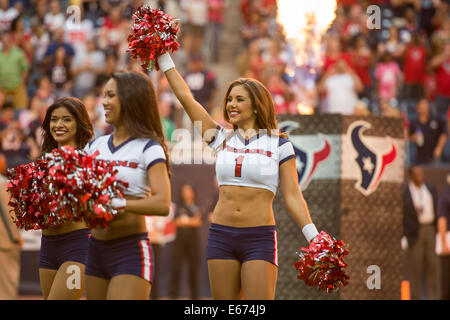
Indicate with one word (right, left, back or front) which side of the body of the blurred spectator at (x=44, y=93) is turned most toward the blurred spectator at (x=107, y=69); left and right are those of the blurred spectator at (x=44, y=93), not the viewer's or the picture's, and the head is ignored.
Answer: left

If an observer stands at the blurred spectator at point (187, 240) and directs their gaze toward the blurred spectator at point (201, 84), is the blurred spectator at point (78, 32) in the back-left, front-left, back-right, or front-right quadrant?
front-left

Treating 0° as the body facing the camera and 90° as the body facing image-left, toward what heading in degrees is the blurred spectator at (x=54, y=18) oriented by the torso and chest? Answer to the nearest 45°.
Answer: approximately 0°

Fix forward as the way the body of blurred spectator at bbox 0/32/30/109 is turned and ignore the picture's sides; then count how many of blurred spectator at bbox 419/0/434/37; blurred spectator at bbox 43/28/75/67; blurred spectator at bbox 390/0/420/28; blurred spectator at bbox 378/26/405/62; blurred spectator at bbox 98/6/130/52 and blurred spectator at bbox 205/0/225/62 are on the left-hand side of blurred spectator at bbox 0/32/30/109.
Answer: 6

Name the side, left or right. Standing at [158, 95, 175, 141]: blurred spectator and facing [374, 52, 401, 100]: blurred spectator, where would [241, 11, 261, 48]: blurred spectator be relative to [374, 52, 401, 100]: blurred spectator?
left

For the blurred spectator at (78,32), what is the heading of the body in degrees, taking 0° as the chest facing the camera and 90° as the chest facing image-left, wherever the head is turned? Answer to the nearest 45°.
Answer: approximately 0°

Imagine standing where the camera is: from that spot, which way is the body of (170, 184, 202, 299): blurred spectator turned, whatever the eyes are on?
toward the camera

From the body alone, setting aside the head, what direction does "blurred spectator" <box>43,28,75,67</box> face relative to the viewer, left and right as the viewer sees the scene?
facing the viewer

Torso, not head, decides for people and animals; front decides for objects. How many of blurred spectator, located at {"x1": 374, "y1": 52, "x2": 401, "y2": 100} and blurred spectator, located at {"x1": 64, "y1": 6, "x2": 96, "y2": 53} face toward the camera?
2

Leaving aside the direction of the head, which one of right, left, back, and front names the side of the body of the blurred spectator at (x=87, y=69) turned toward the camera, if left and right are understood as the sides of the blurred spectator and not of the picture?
front

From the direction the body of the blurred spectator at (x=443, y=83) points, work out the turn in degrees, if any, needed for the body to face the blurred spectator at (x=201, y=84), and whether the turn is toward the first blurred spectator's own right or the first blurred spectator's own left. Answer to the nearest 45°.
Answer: approximately 90° to the first blurred spectator's own right

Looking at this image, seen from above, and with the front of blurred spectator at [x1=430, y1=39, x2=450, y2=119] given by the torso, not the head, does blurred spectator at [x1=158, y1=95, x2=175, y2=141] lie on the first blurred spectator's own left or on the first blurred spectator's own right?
on the first blurred spectator's own right

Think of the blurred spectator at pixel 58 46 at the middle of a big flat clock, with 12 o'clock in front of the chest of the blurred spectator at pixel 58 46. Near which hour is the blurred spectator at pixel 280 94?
the blurred spectator at pixel 280 94 is roughly at 10 o'clock from the blurred spectator at pixel 58 46.
